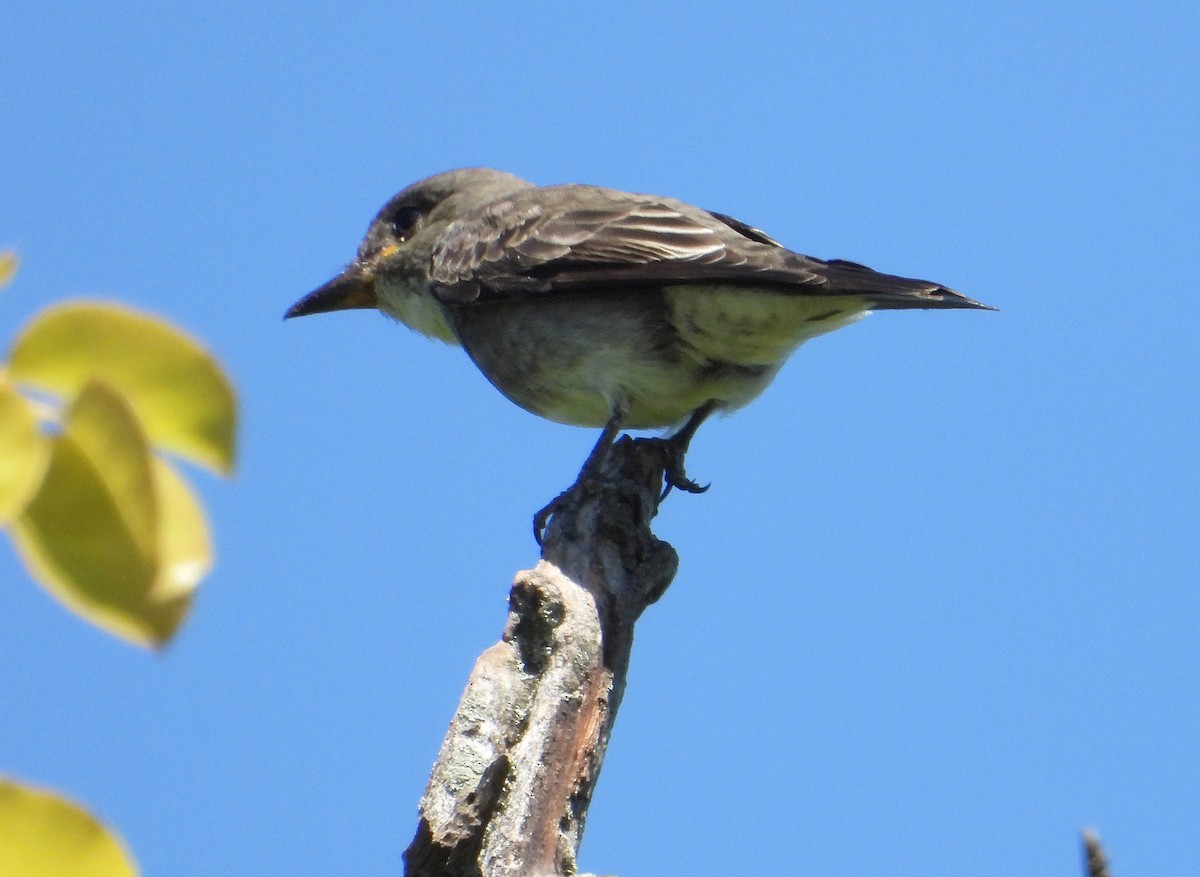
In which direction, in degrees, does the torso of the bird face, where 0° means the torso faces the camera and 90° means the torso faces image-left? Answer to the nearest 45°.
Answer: approximately 90°

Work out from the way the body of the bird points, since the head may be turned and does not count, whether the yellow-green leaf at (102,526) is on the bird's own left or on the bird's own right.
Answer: on the bird's own left
